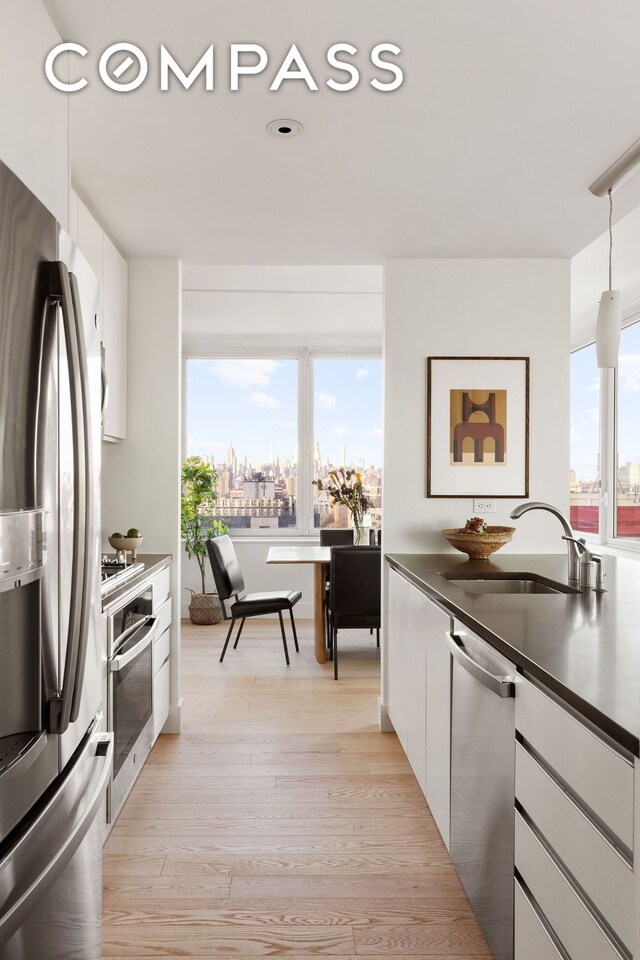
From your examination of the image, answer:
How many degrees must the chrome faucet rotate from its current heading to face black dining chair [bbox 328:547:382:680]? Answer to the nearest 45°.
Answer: approximately 45° to its right

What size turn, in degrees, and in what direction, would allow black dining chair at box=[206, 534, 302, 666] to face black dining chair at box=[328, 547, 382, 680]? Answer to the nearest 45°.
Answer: approximately 45° to its right

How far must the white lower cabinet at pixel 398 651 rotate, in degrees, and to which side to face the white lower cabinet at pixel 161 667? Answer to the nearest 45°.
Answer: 0° — it already faces it

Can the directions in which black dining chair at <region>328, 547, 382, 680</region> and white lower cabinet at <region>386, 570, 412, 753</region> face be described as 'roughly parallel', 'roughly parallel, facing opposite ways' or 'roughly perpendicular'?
roughly perpendicular

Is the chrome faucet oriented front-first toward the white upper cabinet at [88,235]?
yes

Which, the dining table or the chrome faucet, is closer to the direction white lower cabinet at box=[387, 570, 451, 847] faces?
the dining table

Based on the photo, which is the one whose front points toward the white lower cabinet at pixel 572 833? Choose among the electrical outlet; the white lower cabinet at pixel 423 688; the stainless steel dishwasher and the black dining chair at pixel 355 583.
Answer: the electrical outlet

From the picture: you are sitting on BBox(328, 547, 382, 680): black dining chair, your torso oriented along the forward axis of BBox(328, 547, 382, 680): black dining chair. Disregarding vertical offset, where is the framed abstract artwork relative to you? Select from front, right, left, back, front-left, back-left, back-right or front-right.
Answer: back-right

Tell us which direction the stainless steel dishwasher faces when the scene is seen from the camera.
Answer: facing to the left of the viewer

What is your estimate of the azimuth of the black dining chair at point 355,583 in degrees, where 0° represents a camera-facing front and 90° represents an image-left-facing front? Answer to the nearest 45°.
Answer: approximately 180°

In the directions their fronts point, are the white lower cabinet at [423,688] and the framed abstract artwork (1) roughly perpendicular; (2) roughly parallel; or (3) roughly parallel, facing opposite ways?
roughly perpendicular

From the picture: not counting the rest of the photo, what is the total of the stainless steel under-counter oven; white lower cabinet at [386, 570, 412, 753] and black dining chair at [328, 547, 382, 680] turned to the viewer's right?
1

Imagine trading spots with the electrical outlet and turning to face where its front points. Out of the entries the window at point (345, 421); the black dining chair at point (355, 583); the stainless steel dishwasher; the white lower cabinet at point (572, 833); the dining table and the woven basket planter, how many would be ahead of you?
2

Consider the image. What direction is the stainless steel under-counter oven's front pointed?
to the viewer's right
